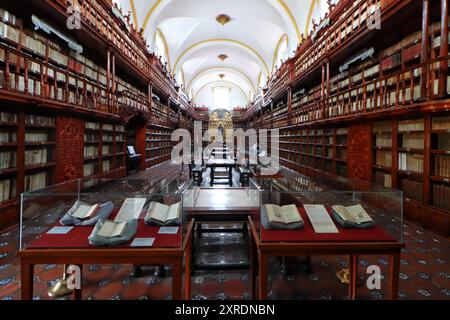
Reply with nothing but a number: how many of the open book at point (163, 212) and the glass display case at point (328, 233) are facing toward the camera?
2

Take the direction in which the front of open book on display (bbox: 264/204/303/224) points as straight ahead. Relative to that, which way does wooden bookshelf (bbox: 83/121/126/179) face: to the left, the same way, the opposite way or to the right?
to the left

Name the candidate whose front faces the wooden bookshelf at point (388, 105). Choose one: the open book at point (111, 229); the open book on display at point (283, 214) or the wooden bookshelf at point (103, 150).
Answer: the wooden bookshelf at point (103, 150)

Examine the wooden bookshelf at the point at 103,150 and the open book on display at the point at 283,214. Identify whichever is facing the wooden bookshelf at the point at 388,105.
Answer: the wooden bookshelf at the point at 103,150

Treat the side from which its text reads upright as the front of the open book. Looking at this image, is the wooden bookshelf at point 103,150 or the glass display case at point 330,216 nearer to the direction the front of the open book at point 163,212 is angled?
the glass display case

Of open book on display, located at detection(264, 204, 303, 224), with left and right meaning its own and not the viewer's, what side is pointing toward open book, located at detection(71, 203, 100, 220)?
right

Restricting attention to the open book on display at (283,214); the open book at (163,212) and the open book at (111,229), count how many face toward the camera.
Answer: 3

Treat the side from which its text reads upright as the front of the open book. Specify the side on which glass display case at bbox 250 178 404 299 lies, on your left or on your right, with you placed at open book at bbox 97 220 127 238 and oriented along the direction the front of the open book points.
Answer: on your left

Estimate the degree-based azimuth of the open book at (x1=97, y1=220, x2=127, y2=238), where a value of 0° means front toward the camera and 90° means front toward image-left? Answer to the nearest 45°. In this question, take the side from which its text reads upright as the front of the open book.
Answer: approximately 0°

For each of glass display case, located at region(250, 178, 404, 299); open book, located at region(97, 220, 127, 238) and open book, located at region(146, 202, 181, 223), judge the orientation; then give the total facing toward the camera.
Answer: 3
